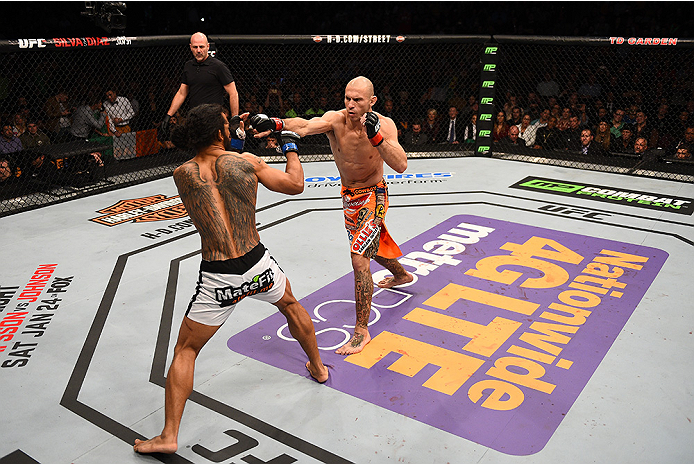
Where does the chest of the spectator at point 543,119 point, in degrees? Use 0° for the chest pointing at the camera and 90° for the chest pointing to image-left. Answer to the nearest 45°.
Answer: approximately 45°

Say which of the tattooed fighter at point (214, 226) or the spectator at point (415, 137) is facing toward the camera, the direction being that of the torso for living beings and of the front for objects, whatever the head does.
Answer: the spectator

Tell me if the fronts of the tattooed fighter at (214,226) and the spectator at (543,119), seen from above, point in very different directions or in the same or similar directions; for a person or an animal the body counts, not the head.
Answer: very different directions

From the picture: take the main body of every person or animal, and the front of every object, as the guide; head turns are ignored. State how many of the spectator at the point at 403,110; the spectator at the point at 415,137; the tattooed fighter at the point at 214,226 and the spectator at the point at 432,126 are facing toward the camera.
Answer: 3

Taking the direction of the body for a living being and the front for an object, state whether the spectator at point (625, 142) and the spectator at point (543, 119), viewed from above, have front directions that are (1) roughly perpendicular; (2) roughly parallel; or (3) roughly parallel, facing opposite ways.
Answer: roughly parallel

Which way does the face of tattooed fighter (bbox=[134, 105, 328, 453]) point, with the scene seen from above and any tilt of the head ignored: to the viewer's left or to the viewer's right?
to the viewer's right

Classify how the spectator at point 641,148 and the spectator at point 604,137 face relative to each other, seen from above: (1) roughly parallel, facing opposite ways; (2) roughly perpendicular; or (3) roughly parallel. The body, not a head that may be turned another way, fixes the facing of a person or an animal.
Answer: roughly parallel

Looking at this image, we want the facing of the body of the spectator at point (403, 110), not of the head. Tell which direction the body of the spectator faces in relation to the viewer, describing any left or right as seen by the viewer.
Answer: facing the viewer

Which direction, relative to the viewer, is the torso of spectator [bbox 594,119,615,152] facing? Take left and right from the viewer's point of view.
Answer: facing the viewer and to the left of the viewer

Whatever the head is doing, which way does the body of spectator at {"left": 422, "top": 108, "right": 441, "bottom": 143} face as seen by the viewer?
toward the camera

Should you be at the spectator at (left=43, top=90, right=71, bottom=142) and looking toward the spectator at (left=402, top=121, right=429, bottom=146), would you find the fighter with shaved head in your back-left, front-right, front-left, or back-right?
front-right

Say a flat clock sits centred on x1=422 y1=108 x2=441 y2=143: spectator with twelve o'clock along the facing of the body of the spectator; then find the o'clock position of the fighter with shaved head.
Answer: The fighter with shaved head is roughly at 12 o'clock from the spectator.

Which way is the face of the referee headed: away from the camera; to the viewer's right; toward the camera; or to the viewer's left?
toward the camera

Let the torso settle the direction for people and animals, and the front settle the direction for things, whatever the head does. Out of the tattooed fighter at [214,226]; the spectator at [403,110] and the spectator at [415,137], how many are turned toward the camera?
2

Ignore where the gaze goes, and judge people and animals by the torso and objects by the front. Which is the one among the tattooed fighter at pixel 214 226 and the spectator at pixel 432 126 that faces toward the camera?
the spectator

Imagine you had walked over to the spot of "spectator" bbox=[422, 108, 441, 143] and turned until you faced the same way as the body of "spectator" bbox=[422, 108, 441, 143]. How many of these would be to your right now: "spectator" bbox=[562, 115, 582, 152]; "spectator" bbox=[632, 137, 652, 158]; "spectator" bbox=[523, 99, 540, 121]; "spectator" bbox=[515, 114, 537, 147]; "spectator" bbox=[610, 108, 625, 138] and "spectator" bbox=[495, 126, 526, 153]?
0

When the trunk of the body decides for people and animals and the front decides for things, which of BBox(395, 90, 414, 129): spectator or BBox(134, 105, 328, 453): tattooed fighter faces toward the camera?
the spectator

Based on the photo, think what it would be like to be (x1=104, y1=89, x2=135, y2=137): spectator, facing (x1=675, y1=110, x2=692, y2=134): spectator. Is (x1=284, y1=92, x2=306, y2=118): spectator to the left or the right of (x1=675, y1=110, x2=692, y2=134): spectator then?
left
